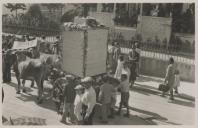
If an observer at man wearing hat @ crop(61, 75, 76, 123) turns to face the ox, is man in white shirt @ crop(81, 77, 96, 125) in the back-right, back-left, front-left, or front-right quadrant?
back-right

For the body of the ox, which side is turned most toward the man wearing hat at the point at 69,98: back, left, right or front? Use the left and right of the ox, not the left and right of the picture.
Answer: back

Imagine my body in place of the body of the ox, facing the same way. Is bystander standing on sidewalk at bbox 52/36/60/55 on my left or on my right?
on my right

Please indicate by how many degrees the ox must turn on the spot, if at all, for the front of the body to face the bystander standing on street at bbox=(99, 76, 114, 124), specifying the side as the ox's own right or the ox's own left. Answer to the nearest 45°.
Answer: approximately 180°

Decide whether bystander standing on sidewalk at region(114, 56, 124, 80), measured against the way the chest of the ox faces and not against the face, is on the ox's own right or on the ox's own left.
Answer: on the ox's own right

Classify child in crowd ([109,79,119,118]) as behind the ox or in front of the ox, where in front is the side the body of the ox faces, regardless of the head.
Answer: behind

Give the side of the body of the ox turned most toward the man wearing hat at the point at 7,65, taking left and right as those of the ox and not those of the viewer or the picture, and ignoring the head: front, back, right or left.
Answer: front

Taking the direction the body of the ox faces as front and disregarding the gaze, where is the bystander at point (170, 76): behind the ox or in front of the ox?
behind

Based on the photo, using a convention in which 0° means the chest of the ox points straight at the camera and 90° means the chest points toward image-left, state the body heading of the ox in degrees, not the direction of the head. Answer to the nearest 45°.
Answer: approximately 135°

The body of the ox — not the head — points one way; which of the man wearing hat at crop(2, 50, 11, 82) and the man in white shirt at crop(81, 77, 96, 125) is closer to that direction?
the man wearing hat
